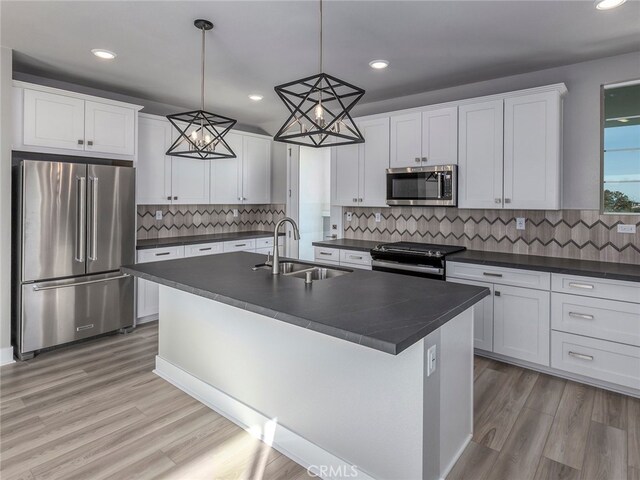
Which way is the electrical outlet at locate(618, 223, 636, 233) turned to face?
toward the camera

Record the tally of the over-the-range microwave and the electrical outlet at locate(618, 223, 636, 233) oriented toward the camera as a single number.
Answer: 2

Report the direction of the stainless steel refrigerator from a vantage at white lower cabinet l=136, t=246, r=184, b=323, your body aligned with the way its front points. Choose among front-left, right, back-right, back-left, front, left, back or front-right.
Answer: right

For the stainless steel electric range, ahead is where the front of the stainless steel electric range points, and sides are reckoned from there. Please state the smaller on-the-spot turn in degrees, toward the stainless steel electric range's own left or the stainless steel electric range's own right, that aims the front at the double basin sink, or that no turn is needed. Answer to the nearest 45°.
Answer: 0° — it already faces it

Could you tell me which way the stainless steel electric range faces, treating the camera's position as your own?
facing the viewer and to the left of the viewer

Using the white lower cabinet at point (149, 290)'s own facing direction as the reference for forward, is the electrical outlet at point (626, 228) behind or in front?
in front

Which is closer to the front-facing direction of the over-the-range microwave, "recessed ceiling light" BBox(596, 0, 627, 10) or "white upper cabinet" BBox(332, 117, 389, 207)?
the recessed ceiling light

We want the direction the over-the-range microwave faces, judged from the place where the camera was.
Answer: facing the viewer
